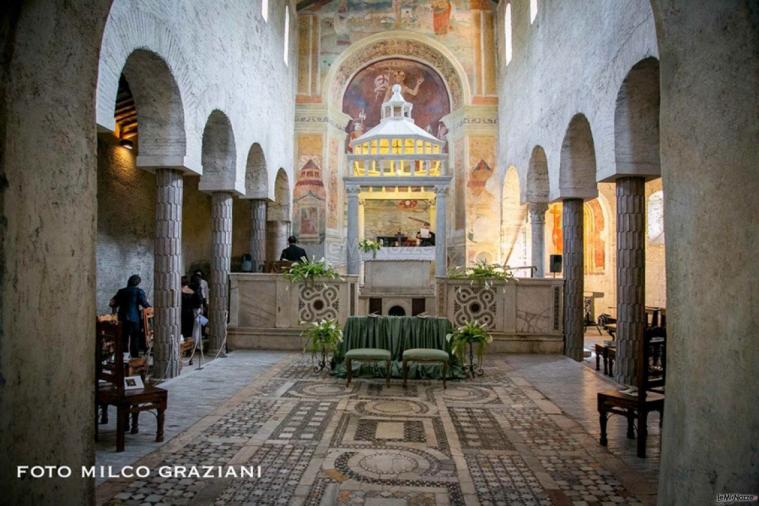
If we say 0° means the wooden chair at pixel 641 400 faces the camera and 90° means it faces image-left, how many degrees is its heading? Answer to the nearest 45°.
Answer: approximately 135°

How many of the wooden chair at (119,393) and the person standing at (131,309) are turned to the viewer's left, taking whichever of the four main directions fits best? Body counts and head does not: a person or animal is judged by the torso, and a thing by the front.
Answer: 0

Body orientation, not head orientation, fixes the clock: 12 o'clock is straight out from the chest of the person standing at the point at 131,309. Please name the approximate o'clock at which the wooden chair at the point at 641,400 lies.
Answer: The wooden chair is roughly at 5 o'clock from the person standing.

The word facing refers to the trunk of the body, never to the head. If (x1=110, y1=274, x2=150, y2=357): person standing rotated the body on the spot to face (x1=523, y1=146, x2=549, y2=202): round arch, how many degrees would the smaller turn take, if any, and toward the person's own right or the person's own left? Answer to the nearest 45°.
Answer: approximately 90° to the person's own right

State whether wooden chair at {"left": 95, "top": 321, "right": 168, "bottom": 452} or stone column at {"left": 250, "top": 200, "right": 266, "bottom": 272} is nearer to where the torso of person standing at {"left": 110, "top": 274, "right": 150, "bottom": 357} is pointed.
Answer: the stone column

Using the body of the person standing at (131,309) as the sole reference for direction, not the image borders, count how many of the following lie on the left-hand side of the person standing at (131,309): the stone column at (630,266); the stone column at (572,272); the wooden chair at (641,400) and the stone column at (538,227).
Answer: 0

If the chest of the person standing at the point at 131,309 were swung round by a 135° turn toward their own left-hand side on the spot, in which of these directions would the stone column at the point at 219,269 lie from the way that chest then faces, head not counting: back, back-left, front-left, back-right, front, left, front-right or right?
back

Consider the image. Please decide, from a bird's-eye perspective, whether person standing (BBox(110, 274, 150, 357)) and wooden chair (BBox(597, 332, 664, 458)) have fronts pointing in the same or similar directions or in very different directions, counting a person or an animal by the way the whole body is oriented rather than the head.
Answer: same or similar directions

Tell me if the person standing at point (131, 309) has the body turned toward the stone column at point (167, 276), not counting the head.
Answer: no

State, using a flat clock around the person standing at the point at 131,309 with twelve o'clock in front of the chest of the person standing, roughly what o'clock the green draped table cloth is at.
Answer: The green draped table cloth is roughly at 4 o'clock from the person standing.

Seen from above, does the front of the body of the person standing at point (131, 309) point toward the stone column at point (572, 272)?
no

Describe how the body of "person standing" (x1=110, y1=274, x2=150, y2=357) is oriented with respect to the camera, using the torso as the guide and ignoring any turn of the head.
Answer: away from the camera

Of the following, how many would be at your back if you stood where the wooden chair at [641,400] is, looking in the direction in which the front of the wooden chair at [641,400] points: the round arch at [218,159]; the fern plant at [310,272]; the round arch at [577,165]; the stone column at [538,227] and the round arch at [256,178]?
0

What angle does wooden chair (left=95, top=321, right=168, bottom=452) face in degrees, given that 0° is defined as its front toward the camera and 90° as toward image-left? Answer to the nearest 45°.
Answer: approximately 225°

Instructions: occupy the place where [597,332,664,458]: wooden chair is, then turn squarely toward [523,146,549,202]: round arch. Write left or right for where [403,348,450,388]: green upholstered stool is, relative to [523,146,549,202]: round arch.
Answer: left

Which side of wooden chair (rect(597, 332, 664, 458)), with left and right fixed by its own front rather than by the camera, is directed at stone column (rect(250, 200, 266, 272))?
front

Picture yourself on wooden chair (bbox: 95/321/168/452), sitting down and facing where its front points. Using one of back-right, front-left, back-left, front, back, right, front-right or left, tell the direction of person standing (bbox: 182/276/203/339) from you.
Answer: front-left

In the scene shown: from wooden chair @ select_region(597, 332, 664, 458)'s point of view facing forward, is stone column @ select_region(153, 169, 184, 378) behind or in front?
in front
